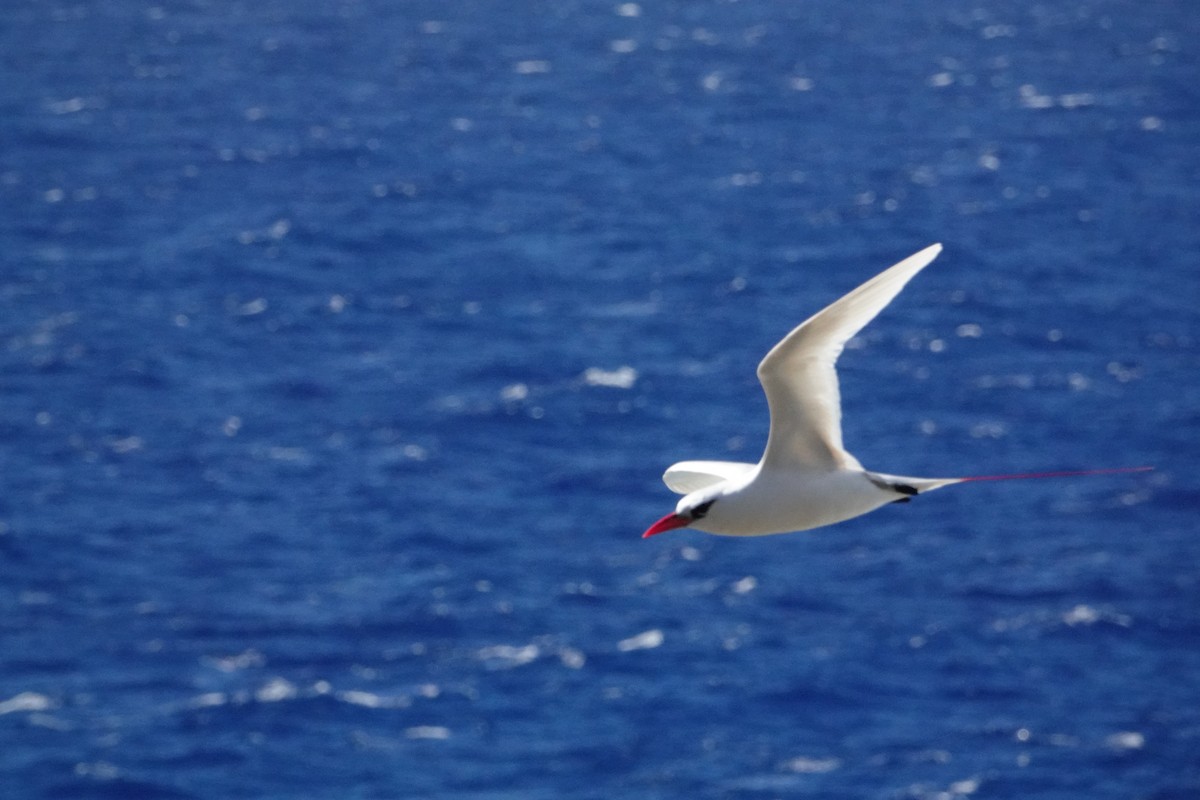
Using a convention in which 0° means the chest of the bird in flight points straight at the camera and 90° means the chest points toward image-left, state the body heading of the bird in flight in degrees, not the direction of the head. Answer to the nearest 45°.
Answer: approximately 90°
